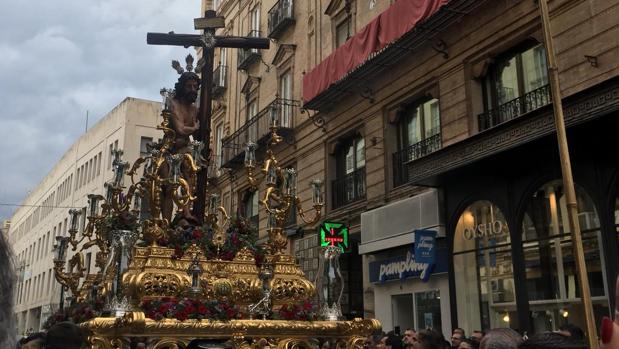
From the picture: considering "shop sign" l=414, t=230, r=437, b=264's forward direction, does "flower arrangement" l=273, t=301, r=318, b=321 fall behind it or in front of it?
in front

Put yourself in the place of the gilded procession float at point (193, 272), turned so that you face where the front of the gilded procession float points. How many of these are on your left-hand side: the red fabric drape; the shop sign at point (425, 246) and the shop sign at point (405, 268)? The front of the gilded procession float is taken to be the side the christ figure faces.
3

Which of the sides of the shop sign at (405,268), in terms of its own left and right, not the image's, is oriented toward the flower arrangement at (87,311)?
front

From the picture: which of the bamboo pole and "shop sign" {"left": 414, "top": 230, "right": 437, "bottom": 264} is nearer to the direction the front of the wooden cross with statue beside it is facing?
the bamboo pole

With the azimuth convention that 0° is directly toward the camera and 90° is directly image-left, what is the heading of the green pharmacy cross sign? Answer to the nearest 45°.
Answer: approximately 0°

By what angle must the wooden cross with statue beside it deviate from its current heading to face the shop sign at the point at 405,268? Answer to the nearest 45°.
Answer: approximately 135° to its left

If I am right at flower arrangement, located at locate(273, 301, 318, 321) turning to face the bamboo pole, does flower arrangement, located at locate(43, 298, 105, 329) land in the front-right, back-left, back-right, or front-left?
back-right
